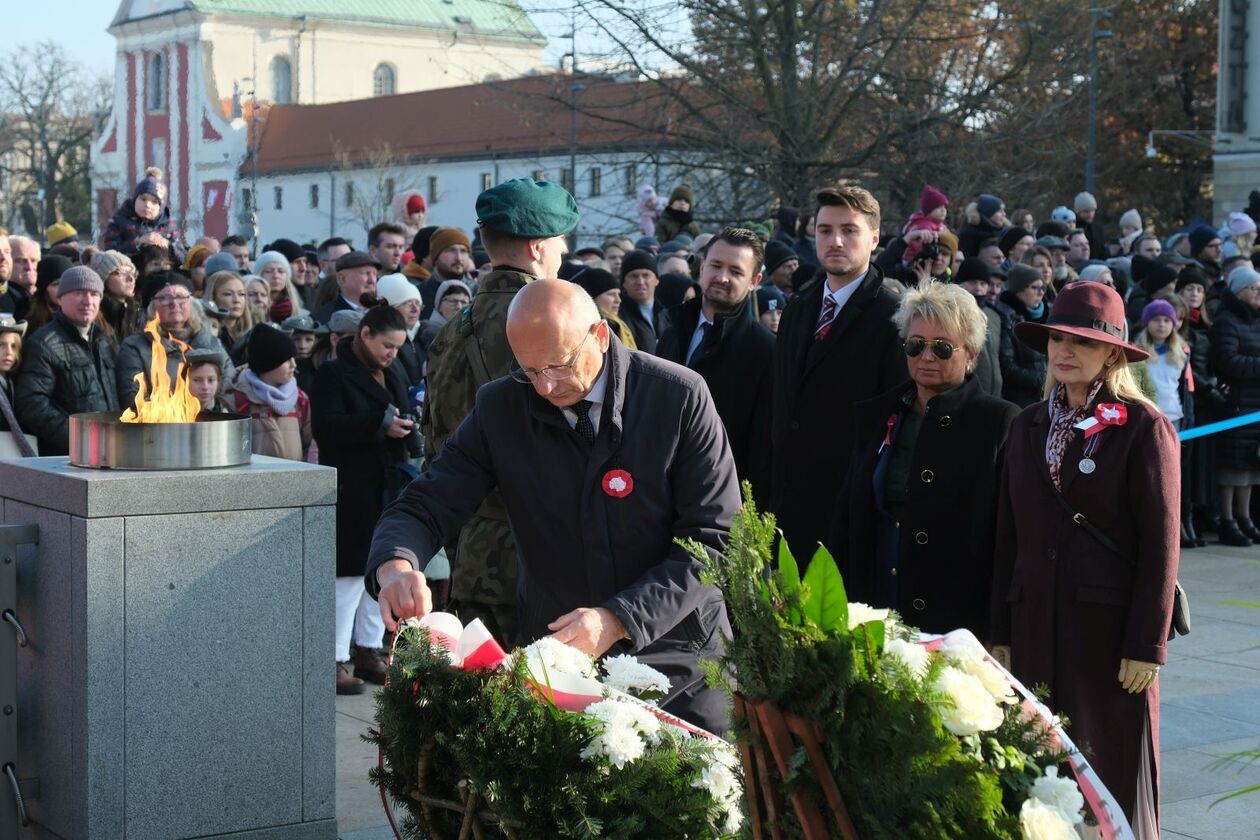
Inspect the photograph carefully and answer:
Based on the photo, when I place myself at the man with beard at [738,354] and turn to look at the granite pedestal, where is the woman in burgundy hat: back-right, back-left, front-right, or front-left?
front-left

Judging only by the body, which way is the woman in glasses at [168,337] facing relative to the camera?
toward the camera

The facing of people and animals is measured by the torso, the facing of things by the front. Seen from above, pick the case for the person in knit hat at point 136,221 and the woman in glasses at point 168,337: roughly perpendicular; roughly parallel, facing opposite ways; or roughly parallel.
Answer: roughly parallel

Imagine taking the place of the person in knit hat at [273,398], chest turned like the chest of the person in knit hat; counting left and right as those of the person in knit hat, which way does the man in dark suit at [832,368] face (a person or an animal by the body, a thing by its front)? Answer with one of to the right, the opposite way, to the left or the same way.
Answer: to the right

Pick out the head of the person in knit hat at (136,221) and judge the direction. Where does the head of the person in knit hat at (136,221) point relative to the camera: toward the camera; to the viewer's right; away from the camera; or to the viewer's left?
toward the camera

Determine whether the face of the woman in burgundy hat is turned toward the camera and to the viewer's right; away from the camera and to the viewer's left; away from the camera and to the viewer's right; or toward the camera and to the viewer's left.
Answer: toward the camera and to the viewer's left

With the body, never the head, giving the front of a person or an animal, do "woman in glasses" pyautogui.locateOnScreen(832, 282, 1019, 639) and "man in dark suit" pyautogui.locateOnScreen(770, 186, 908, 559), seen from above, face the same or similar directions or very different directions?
same or similar directions

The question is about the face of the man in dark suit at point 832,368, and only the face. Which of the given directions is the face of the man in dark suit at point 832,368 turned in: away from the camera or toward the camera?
toward the camera

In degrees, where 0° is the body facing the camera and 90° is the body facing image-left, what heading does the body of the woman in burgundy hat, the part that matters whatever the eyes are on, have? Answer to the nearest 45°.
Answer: approximately 45°

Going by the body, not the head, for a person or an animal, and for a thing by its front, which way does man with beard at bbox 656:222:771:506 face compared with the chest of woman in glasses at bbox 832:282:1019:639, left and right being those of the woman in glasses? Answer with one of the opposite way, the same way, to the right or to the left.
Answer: the same way

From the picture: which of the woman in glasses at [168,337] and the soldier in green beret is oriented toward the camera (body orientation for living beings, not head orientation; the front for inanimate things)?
the woman in glasses

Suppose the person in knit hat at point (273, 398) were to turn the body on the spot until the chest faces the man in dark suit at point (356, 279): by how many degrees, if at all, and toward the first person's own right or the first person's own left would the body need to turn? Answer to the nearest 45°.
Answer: approximately 135° to the first person's own left

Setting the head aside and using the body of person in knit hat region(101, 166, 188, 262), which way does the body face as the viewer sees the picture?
toward the camera

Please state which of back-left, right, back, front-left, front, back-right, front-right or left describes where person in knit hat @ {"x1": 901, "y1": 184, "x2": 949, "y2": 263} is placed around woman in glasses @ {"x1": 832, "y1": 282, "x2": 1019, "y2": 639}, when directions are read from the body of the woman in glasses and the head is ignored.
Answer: back-right

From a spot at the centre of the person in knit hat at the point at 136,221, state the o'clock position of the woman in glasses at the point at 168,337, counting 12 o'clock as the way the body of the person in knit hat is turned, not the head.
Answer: The woman in glasses is roughly at 12 o'clock from the person in knit hat.

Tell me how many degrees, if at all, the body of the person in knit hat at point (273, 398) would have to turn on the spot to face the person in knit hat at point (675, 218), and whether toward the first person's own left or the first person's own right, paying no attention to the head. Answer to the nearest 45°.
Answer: approximately 90° to the first person's own left
